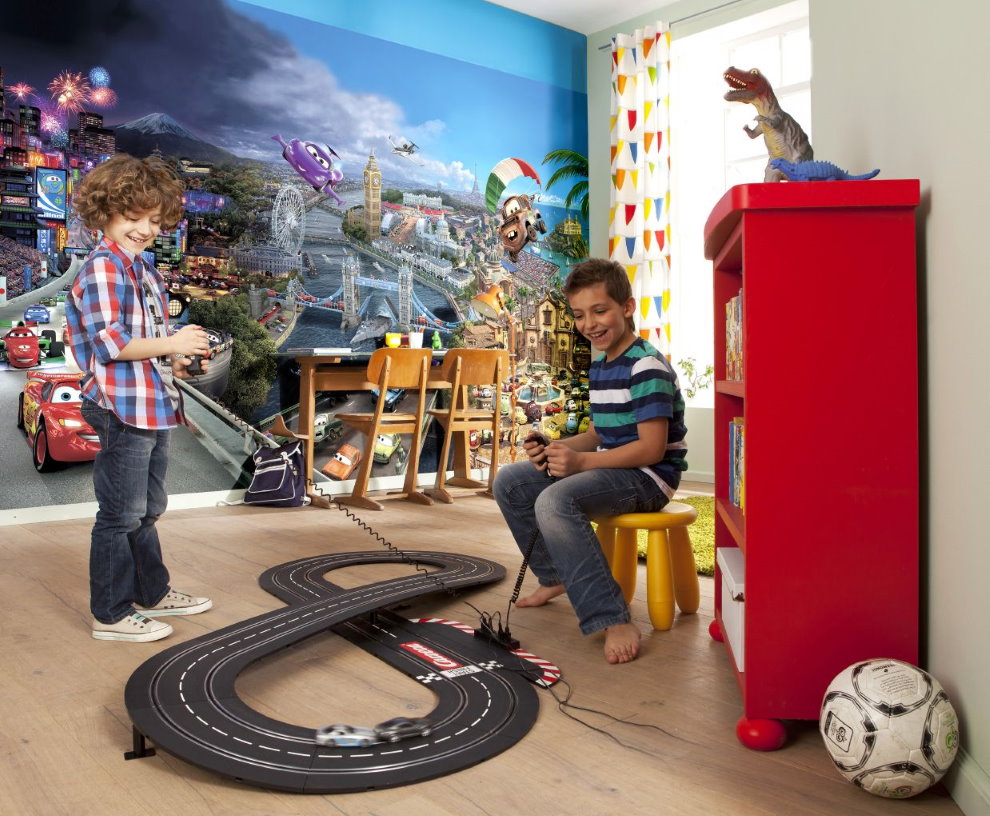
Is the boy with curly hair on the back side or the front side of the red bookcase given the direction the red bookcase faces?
on the front side

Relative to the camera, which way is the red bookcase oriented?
to the viewer's left

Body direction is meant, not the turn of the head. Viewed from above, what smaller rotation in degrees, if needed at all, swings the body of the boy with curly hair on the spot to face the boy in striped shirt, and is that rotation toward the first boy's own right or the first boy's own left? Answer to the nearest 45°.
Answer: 0° — they already face them

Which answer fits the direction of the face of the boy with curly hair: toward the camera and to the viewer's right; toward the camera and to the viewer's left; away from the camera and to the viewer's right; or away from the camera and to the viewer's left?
toward the camera and to the viewer's right

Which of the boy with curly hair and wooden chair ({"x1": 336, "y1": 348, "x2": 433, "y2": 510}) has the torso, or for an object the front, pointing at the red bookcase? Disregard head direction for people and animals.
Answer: the boy with curly hair

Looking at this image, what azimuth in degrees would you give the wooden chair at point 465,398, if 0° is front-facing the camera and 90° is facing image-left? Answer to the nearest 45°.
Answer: approximately 135°

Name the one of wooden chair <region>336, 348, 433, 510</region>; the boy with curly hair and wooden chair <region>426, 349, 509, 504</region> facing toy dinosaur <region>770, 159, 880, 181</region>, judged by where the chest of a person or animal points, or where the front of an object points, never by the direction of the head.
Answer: the boy with curly hair
